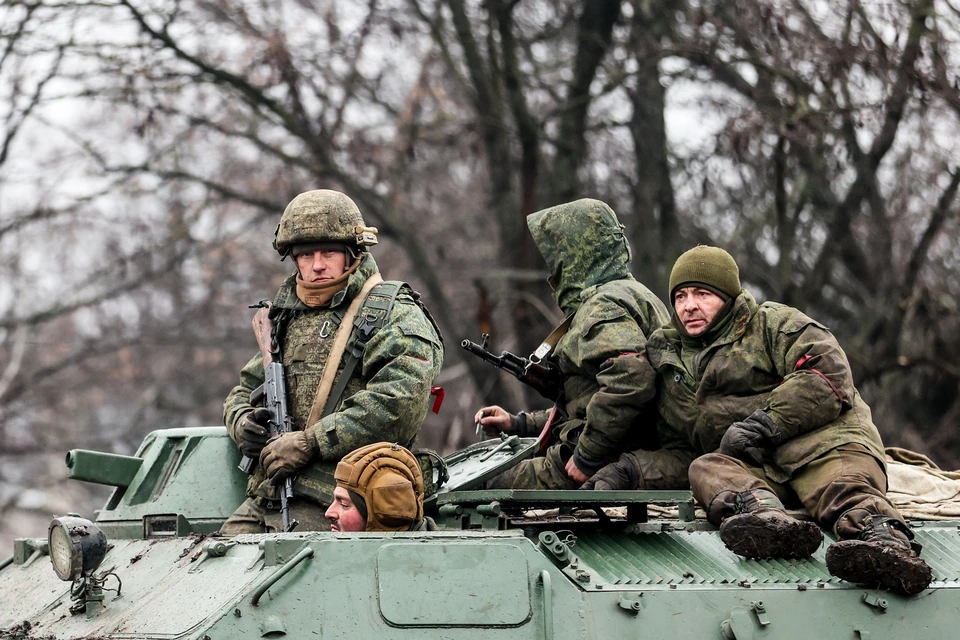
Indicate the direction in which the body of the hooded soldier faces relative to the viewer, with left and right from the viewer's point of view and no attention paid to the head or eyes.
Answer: facing to the left of the viewer

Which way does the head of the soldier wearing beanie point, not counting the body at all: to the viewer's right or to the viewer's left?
to the viewer's left

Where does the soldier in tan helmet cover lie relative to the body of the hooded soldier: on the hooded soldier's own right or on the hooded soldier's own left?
on the hooded soldier's own left

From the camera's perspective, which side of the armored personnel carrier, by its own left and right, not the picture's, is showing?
left

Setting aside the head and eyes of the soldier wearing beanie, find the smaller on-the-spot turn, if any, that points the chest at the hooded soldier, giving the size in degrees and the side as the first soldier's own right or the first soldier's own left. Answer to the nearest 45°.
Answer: approximately 90° to the first soldier's own right

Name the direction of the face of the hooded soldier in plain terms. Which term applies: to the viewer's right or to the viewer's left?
to the viewer's left

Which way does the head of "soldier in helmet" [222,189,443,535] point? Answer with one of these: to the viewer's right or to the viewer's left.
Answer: to the viewer's left

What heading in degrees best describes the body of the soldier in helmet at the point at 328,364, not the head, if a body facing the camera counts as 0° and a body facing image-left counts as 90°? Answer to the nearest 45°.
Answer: approximately 45°
